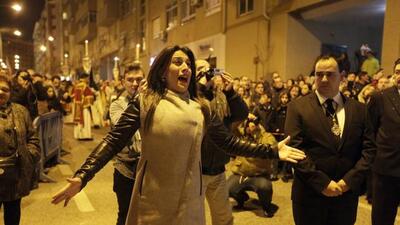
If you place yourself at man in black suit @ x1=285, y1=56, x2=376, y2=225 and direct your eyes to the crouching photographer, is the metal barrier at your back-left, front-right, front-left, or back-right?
front-left

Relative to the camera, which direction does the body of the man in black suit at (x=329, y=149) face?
toward the camera

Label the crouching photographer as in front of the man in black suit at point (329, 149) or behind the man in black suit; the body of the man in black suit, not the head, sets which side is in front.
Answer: behind

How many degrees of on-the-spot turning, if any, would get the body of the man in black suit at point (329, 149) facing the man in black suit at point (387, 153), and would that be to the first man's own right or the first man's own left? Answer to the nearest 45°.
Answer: approximately 135° to the first man's own left

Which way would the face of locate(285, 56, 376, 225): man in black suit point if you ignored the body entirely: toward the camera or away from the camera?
toward the camera
